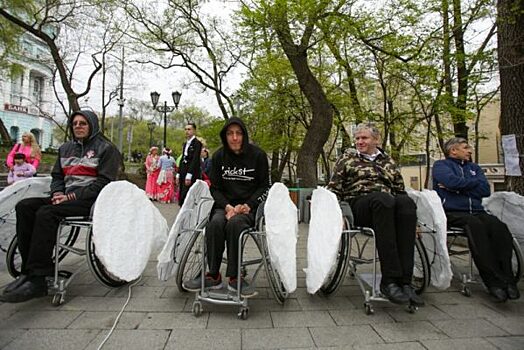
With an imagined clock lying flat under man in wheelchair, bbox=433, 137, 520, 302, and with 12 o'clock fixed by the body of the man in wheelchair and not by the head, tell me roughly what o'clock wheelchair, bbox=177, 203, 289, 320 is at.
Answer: The wheelchair is roughly at 3 o'clock from the man in wheelchair.

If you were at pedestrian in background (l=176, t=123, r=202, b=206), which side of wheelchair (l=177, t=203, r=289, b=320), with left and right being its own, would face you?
back

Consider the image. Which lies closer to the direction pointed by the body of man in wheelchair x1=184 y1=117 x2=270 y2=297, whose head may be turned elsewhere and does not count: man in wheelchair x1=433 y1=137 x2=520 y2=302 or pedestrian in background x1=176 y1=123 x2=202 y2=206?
the man in wheelchair

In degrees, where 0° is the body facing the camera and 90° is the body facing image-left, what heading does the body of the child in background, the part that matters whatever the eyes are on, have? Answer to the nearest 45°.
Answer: approximately 0°

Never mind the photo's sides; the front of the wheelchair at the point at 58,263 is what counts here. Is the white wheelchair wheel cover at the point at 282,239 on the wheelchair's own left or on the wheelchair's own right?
on the wheelchair's own left

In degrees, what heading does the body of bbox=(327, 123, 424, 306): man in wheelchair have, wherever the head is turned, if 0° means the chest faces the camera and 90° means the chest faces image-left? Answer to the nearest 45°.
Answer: approximately 315°
